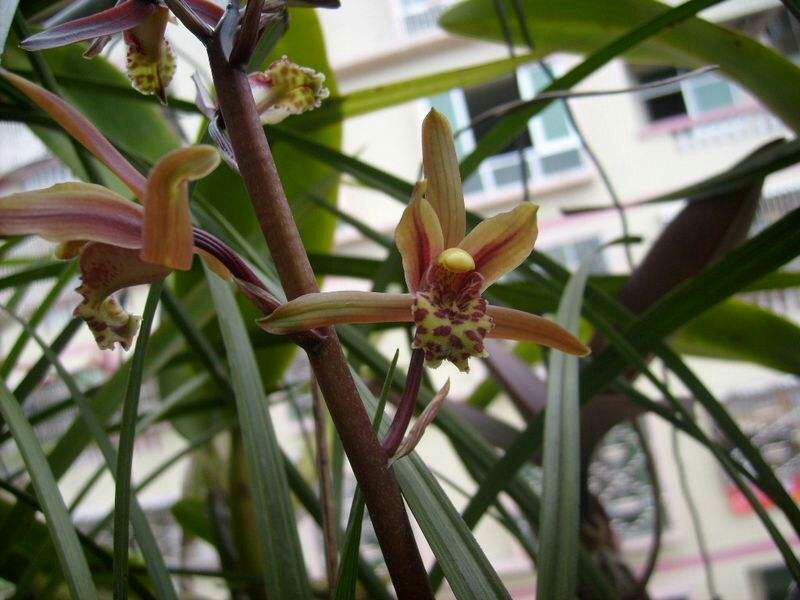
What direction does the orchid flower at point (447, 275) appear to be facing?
toward the camera

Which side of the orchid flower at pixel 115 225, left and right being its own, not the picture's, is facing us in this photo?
left

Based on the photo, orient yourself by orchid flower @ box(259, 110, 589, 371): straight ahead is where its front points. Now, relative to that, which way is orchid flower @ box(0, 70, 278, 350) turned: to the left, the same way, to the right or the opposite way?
to the right

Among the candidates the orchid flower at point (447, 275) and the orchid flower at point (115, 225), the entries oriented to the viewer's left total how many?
1
